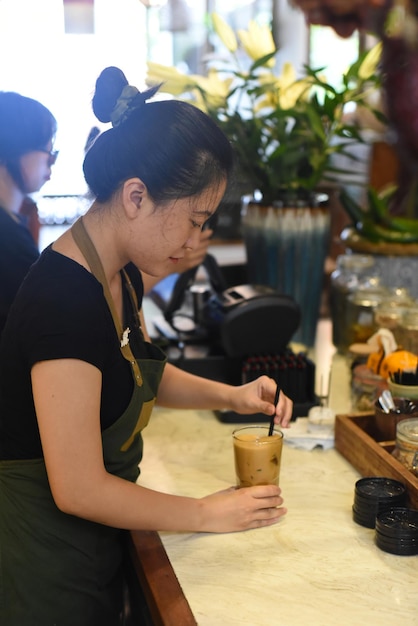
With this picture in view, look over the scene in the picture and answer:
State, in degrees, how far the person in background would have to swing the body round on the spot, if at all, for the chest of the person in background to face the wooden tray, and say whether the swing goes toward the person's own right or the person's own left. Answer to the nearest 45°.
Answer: approximately 45° to the person's own right

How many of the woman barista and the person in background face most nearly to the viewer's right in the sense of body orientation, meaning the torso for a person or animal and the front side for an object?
2

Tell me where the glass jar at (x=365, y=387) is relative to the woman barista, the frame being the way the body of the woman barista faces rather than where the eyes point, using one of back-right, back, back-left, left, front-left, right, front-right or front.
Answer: front-left

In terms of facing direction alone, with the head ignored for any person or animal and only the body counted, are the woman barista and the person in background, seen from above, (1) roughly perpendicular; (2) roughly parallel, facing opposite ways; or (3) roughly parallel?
roughly parallel

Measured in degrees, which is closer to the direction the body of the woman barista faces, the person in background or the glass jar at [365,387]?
the glass jar

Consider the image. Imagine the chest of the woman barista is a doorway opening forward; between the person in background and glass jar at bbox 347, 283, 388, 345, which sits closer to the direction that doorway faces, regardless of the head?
the glass jar

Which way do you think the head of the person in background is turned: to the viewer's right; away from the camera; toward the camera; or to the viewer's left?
to the viewer's right

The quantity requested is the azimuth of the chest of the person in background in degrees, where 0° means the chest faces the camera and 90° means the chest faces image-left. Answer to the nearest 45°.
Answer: approximately 270°

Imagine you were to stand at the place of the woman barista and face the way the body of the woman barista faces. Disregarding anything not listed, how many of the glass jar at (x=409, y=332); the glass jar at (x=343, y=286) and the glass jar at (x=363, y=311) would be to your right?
0

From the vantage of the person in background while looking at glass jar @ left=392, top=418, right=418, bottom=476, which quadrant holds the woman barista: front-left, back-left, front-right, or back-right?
front-right

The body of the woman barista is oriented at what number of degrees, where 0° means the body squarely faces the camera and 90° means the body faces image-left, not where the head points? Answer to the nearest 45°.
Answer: approximately 270°

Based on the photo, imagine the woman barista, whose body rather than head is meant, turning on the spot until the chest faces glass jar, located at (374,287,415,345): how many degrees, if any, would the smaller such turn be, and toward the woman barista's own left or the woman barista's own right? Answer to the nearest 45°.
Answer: approximately 45° to the woman barista's own left
